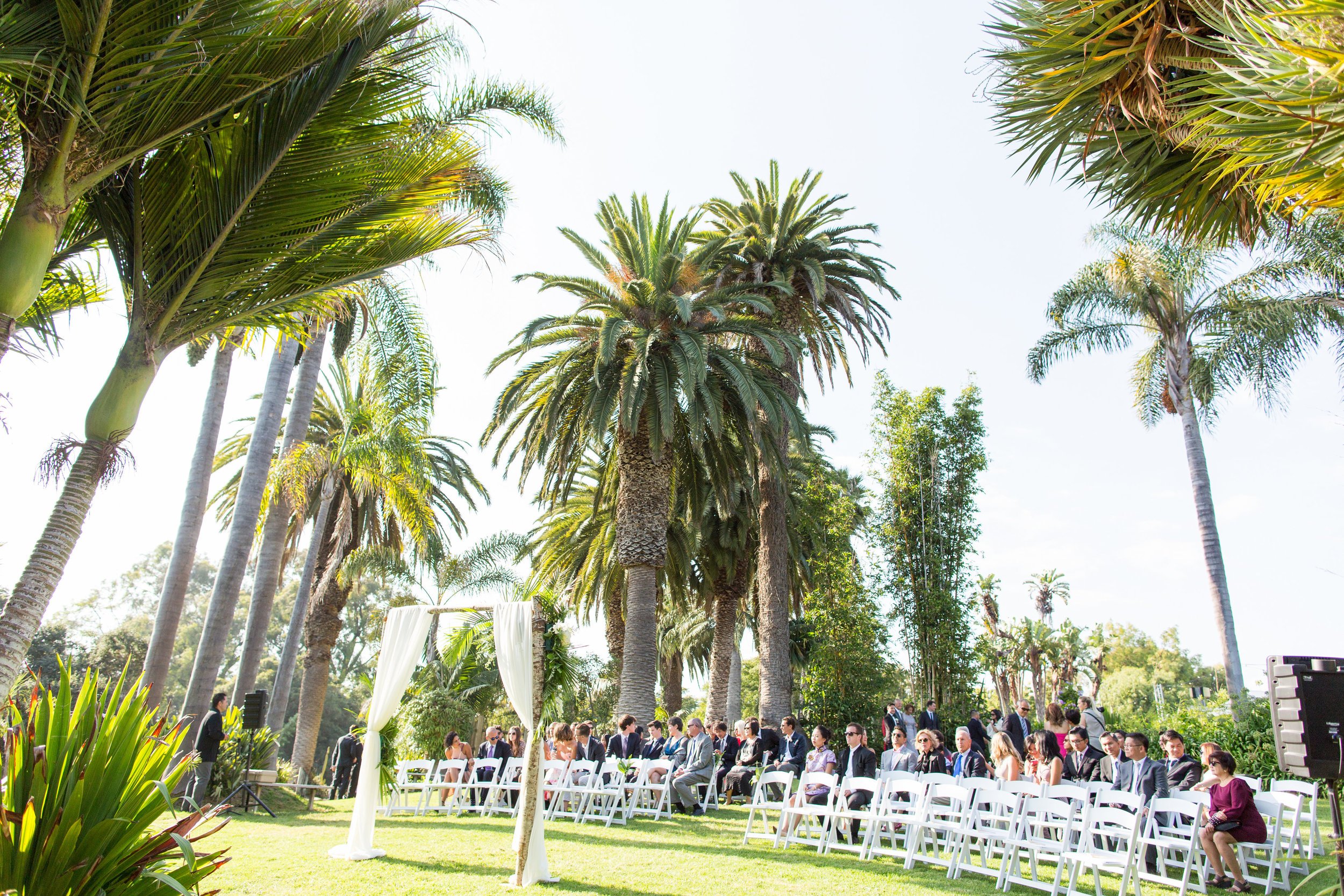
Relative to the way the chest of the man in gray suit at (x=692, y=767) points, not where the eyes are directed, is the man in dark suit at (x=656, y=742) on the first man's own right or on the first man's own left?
on the first man's own right

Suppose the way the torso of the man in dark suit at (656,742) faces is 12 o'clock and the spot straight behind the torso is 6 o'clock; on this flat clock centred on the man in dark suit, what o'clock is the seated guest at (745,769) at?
The seated guest is roughly at 8 o'clock from the man in dark suit.

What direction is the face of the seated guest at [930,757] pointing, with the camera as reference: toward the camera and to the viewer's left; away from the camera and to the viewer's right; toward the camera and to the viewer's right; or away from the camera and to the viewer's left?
toward the camera and to the viewer's left

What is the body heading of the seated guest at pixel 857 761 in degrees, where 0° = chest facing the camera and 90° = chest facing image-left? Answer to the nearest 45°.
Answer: approximately 45°

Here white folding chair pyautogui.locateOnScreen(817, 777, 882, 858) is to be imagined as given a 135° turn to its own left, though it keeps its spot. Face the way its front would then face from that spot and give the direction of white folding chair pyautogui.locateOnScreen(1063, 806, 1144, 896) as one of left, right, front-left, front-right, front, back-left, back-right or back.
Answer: front-right

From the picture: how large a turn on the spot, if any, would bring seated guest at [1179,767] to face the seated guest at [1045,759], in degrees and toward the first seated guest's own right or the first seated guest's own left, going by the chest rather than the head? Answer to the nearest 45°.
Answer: approximately 45° to the first seated guest's own right

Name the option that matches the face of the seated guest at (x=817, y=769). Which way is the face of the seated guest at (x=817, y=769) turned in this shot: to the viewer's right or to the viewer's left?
to the viewer's left

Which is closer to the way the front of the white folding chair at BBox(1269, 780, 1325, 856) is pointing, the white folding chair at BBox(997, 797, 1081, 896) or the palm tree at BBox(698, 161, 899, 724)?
the white folding chair

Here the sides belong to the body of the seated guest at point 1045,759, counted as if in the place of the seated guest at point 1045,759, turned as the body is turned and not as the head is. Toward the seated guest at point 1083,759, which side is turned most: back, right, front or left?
back
